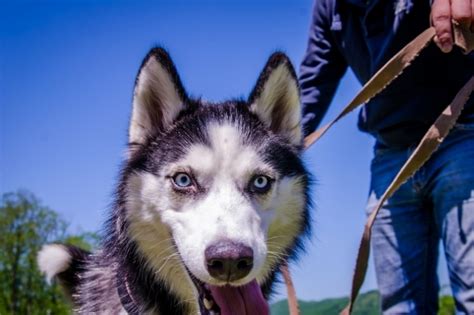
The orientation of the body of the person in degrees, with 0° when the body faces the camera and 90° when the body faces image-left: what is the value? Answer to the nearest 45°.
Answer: approximately 0°

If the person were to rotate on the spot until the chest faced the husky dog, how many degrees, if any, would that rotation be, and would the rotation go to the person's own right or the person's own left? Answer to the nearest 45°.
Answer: approximately 45° to the person's own right
